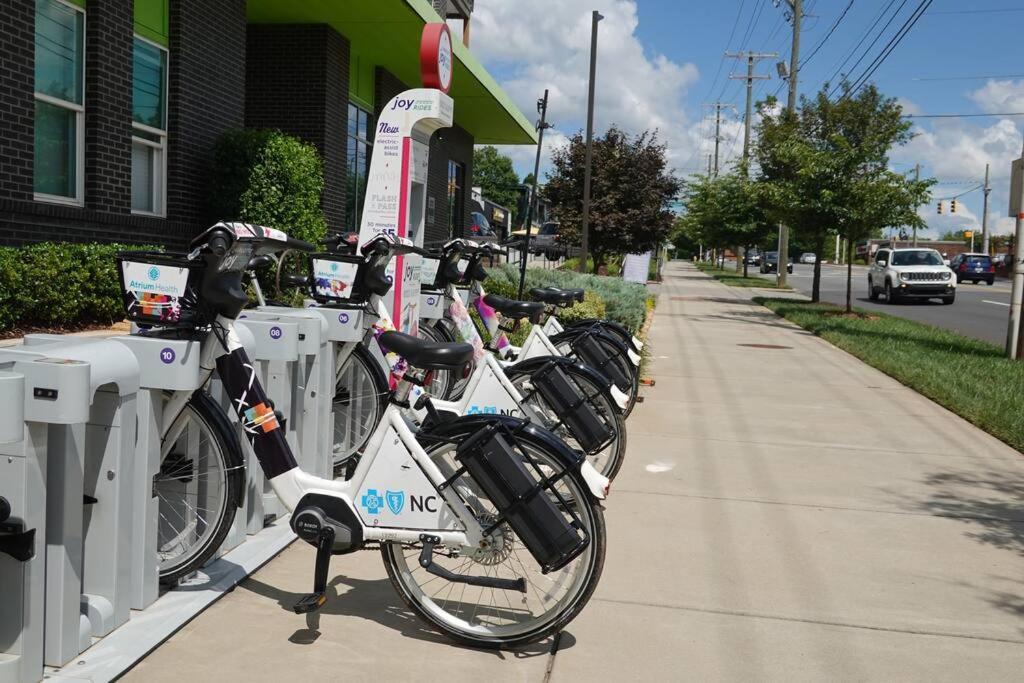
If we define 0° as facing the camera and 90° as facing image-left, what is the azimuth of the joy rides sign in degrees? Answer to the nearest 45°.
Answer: approximately 315°

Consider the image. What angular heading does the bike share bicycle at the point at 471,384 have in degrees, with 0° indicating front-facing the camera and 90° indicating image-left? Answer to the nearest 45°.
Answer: approximately 90°

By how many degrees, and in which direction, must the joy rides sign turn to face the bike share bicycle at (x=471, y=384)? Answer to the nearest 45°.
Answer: approximately 45° to its right

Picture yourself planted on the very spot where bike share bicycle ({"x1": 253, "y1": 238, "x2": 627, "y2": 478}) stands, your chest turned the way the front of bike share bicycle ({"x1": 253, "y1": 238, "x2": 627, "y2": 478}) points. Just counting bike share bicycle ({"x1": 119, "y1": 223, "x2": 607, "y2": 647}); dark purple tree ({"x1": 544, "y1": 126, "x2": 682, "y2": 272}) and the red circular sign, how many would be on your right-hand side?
2

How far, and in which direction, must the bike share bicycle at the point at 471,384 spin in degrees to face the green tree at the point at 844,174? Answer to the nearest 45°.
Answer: approximately 135° to its right
